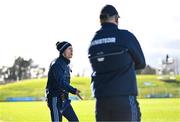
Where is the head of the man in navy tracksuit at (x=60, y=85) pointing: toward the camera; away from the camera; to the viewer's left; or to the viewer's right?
to the viewer's right

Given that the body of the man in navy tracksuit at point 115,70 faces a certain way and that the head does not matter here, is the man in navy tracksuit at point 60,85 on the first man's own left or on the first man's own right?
on the first man's own left

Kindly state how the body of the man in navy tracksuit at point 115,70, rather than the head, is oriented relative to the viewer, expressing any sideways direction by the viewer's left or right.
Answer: facing away from the viewer and to the right of the viewer

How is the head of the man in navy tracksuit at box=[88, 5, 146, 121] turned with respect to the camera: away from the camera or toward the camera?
away from the camera

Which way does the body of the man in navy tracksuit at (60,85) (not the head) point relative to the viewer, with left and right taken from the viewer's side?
facing to the right of the viewer
